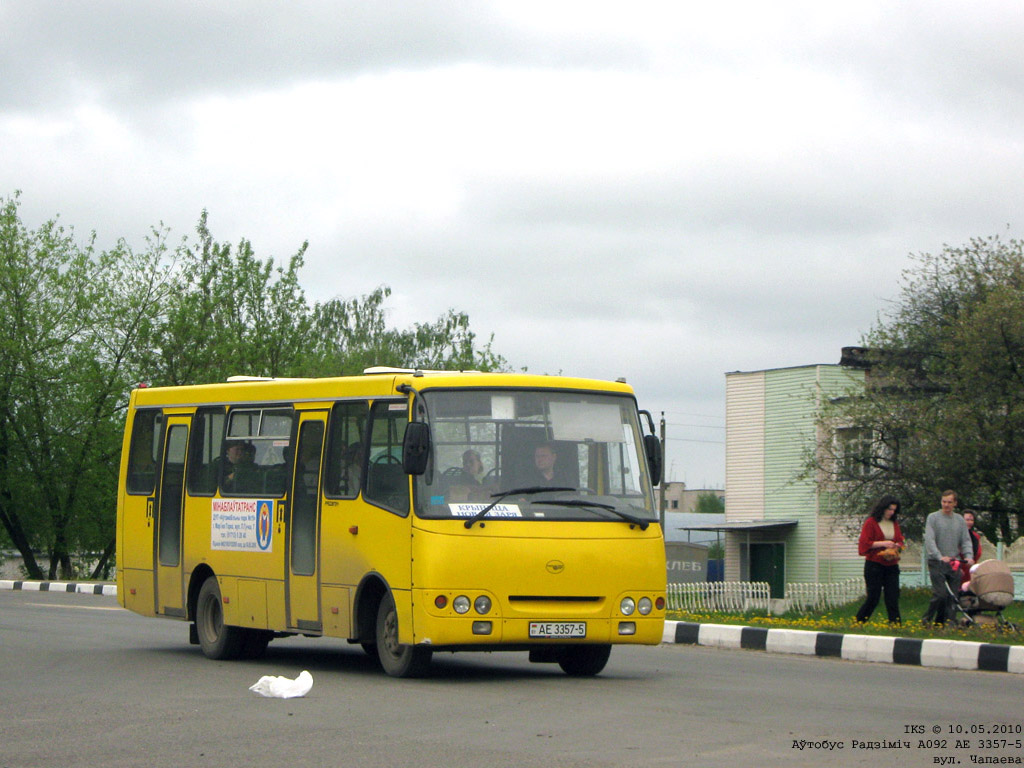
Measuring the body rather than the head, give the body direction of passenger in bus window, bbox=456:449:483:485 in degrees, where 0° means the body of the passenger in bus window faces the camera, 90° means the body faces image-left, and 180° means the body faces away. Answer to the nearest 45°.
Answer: approximately 315°

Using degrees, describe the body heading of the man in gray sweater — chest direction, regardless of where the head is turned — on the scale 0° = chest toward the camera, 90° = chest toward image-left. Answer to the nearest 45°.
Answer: approximately 315°

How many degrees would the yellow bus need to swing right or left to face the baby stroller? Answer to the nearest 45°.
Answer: approximately 90° to its left

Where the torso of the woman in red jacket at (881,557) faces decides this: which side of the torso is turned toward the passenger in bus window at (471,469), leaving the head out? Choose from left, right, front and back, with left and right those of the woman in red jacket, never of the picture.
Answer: right

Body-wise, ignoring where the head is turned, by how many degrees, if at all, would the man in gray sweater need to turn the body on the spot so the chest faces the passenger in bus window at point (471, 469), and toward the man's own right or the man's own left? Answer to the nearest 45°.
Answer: approximately 90° to the man's own right

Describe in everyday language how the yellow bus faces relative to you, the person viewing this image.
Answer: facing the viewer and to the right of the viewer

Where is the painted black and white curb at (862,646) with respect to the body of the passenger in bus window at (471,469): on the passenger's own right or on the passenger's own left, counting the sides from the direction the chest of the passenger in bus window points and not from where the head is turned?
on the passenger's own left
